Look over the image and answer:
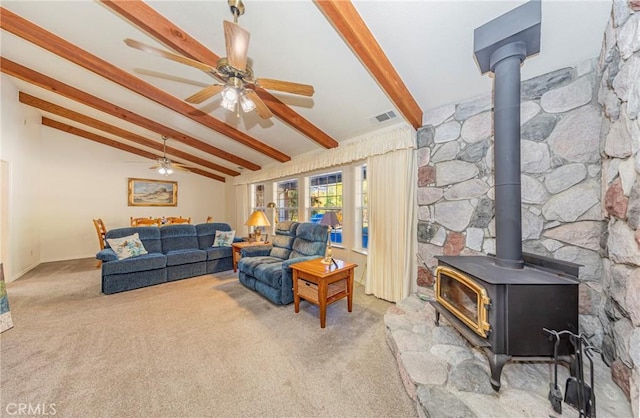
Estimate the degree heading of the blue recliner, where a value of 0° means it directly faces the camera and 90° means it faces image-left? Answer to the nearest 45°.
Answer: approximately 45°

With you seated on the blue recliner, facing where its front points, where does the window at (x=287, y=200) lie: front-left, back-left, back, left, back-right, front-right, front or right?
back-right

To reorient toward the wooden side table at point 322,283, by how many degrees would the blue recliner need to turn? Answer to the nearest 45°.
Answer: approximately 90° to its left

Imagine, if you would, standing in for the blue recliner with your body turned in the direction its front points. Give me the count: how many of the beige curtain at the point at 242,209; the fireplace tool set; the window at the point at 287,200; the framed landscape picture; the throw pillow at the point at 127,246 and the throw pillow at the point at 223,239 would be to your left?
1

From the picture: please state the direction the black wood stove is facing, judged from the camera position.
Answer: facing the viewer and to the left of the viewer

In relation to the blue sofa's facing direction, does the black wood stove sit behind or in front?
in front

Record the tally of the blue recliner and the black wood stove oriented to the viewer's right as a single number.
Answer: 0

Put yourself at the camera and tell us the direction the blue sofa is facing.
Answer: facing the viewer and to the right of the viewer

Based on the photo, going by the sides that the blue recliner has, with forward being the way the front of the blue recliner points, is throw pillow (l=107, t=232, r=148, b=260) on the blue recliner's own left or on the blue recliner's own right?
on the blue recliner's own right

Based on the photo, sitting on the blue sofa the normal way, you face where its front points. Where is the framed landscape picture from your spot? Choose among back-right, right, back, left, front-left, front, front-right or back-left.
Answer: back-left

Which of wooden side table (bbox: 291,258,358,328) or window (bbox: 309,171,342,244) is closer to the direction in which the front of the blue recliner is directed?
the wooden side table

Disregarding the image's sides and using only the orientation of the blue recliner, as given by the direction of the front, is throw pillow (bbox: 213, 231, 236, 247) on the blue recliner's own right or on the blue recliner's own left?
on the blue recliner's own right
